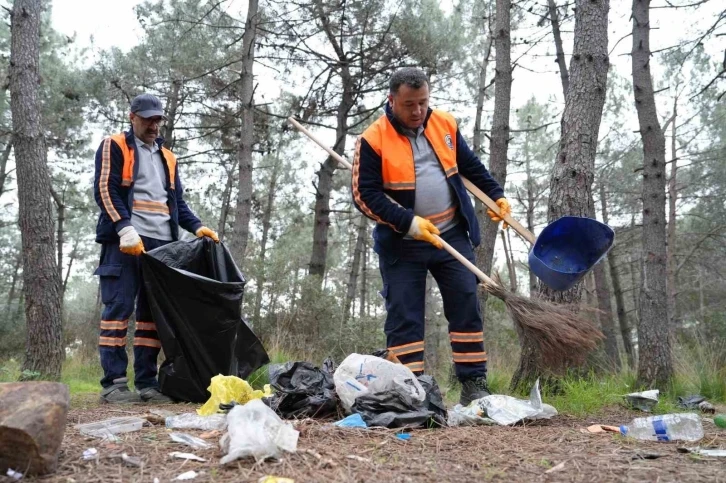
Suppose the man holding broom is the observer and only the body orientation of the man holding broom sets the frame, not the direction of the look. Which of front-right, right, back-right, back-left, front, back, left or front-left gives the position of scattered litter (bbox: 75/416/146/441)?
right

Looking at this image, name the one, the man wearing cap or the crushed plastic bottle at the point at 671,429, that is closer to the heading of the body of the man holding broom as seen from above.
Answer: the crushed plastic bottle

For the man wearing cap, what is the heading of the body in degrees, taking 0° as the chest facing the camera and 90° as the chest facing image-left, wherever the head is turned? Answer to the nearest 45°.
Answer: approximately 315°

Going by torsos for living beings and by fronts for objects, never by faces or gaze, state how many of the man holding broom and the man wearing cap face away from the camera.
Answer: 0

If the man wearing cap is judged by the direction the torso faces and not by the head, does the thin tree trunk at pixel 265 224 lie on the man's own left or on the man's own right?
on the man's own left

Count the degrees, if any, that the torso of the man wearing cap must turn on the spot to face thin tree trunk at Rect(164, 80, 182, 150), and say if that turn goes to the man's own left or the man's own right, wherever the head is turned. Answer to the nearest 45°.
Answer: approximately 135° to the man's own left

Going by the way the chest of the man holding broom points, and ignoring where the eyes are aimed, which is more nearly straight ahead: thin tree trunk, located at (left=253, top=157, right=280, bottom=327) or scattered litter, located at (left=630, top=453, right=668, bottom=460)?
the scattered litter
